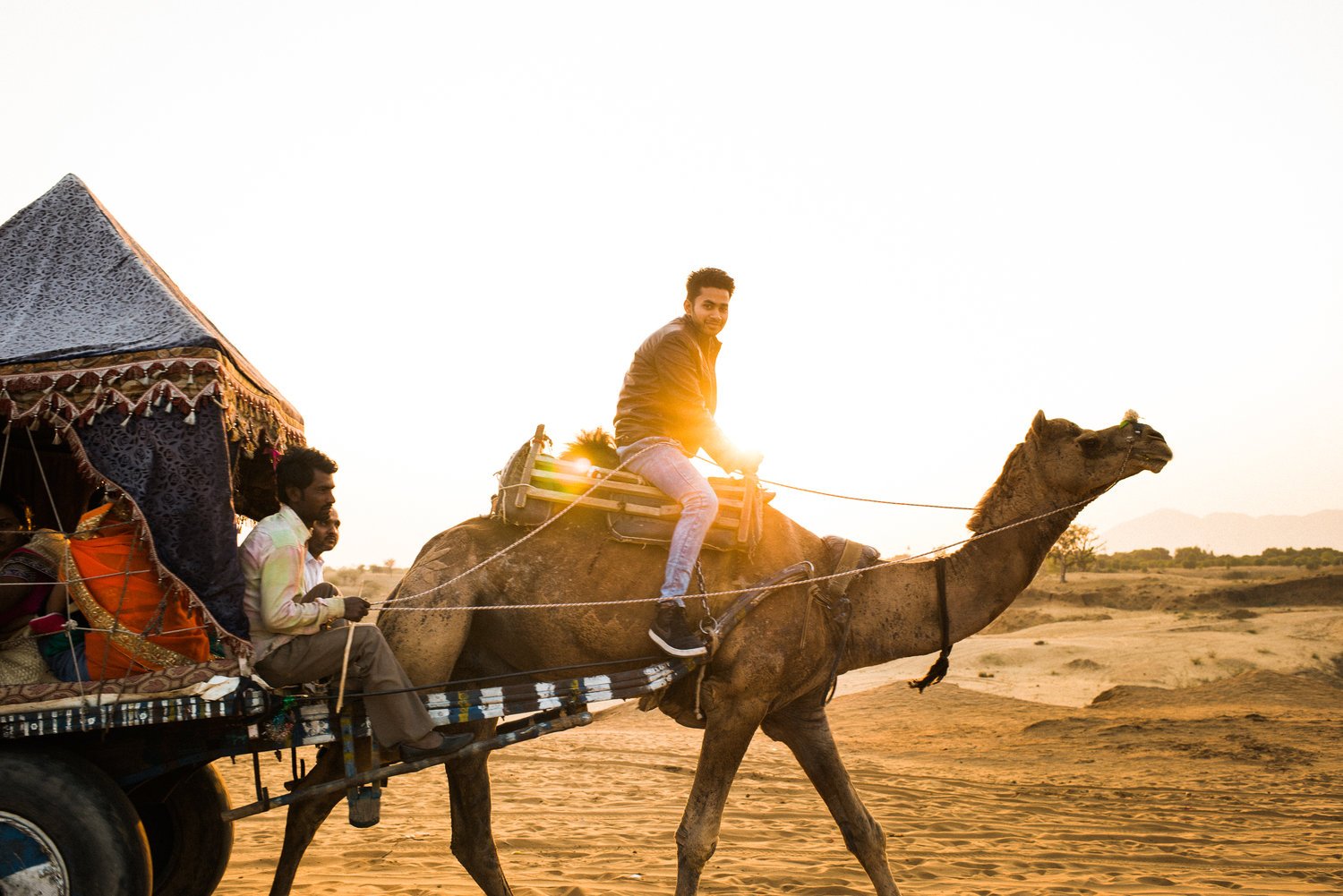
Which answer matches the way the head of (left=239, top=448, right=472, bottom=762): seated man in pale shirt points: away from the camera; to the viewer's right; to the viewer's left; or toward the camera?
to the viewer's right

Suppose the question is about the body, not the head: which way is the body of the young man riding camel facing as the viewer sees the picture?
to the viewer's right

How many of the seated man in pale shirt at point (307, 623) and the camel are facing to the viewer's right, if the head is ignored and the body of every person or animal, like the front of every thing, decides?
2

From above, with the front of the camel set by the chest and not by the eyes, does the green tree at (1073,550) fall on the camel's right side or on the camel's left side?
on the camel's left side

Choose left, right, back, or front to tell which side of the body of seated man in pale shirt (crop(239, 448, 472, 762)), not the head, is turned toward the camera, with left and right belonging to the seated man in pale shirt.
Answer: right

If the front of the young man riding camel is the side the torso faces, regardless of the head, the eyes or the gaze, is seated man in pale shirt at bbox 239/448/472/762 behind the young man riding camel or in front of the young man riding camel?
behind

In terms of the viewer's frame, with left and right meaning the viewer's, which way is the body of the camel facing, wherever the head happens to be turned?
facing to the right of the viewer

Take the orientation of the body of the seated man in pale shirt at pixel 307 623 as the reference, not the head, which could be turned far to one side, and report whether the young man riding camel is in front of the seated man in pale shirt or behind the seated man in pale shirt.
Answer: in front

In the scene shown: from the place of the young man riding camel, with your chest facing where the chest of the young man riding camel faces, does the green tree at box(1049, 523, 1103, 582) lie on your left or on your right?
on your left

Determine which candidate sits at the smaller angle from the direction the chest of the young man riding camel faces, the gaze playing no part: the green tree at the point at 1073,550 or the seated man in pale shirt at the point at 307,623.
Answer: the green tree
